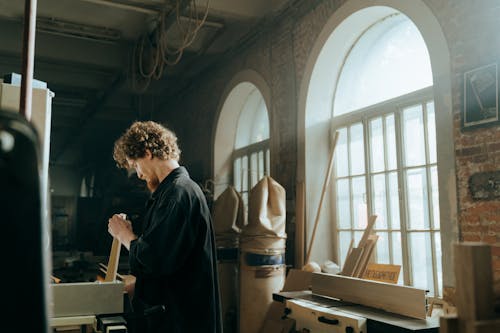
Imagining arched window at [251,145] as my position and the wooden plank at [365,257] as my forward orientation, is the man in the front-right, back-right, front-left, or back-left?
front-right

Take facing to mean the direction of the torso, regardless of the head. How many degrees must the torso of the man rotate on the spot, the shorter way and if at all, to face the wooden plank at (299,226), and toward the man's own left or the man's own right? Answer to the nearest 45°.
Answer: approximately 135° to the man's own right

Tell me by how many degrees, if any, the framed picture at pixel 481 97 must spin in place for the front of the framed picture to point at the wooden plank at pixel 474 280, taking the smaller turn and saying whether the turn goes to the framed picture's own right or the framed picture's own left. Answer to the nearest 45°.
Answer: approximately 45° to the framed picture's own left

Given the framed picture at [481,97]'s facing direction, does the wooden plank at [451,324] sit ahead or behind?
ahead

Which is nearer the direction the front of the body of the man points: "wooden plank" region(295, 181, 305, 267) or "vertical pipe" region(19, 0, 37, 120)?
the vertical pipe

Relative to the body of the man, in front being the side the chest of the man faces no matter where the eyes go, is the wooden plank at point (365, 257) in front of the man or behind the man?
behind

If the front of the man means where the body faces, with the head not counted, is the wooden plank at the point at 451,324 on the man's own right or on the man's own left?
on the man's own left

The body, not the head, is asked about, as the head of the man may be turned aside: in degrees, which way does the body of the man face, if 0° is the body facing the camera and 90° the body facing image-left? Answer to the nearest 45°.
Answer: approximately 90°

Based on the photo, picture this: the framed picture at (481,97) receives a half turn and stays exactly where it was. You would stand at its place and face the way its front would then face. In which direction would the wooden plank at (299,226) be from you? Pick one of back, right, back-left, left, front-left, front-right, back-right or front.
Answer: left

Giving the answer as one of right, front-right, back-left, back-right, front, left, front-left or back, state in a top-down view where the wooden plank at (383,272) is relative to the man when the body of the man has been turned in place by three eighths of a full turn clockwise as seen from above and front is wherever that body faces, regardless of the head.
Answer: front

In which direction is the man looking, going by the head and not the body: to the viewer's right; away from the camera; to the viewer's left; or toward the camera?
to the viewer's left

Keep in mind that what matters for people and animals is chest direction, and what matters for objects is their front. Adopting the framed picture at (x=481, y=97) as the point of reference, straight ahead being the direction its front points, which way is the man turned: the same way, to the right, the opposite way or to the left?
the same way

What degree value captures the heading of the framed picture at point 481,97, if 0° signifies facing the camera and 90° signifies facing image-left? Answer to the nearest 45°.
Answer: approximately 45°

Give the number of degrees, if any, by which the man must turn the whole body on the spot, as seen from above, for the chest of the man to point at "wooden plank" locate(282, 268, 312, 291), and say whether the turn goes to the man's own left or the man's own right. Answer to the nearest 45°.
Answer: approximately 135° to the man's own right

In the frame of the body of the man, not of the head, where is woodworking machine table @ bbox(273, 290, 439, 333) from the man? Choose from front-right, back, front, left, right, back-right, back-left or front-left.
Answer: back

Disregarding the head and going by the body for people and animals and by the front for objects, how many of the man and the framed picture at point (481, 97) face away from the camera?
0

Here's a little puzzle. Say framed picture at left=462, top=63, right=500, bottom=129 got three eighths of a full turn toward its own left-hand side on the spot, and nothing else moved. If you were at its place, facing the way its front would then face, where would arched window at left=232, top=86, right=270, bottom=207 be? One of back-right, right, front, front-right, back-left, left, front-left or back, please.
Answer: back-left
